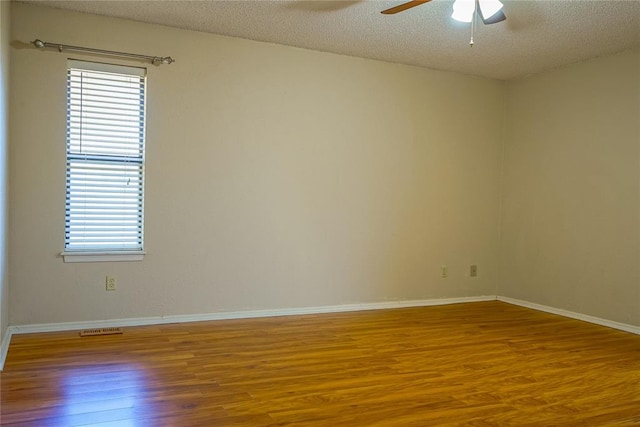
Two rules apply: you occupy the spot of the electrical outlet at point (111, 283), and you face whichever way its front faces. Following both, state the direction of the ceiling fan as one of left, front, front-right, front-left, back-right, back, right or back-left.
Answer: front-left

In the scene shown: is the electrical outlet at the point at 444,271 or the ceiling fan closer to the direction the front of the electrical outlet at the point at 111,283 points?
the ceiling fan

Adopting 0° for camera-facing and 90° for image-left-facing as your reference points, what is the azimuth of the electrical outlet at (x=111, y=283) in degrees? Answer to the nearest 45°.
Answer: approximately 0°

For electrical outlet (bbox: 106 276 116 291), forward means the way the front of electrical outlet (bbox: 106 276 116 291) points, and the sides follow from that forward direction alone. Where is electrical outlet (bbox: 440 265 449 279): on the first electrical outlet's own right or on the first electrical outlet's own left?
on the first electrical outlet's own left
